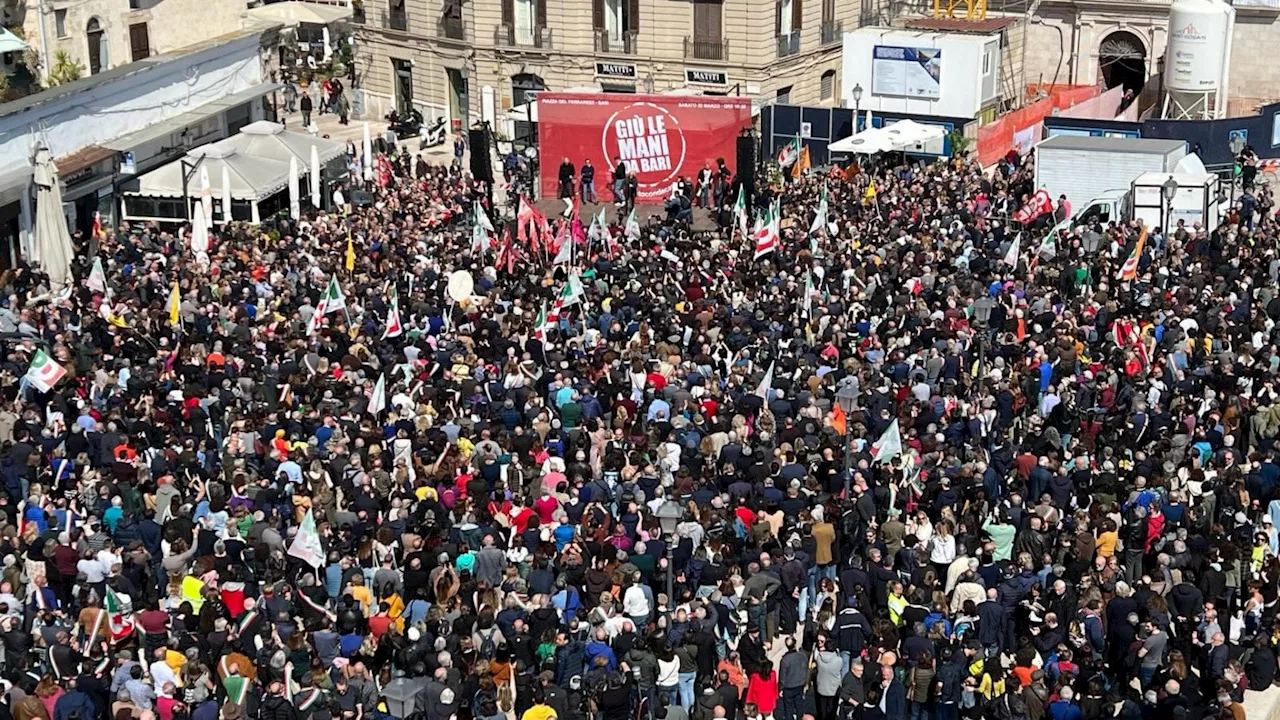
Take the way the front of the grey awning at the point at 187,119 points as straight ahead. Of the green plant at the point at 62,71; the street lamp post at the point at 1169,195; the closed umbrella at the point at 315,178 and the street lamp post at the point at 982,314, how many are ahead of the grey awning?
3

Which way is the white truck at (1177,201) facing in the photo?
to the viewer's left

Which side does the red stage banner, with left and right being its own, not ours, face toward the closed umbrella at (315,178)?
right

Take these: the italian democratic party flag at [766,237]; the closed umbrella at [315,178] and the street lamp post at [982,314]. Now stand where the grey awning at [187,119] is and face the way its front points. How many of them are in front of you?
3

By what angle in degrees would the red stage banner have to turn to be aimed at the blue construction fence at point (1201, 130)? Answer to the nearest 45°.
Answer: approximately 90° to its left

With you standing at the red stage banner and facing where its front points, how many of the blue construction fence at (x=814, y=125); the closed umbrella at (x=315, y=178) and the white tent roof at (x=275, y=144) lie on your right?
2

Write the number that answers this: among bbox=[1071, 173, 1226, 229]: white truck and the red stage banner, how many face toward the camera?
1

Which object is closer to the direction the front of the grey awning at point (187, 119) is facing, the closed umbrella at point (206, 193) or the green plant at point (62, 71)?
the closed umbrella

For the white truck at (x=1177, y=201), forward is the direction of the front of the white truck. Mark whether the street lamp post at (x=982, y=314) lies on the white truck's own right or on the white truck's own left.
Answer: on the white truck's own left

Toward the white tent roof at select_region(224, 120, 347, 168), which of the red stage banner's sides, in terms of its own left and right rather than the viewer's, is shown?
right

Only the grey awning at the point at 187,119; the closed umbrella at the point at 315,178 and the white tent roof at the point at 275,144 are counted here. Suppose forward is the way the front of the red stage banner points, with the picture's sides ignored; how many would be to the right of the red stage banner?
3

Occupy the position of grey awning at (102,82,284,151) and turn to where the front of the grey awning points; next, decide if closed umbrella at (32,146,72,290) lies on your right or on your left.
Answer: on your right

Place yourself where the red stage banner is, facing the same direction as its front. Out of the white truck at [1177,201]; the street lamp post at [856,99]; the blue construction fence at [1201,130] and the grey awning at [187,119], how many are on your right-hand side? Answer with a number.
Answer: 1

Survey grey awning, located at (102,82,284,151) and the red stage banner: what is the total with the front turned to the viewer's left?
0

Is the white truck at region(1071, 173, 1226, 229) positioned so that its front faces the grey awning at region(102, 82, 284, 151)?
yes

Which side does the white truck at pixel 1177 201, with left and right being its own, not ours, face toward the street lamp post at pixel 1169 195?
left

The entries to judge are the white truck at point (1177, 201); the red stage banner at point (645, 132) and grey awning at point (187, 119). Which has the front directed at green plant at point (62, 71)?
the white truck

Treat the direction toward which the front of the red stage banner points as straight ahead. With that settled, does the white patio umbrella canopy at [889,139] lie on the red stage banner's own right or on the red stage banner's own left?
on the red stage banner's own left

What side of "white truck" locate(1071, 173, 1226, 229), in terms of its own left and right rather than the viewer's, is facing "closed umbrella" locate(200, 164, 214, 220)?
front
